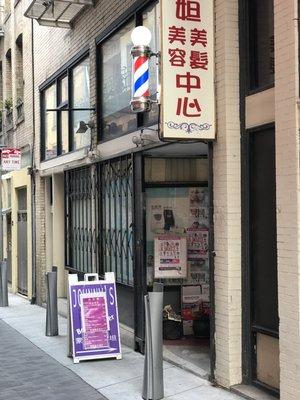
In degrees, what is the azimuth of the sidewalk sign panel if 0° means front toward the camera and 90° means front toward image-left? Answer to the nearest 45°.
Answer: approximately 0°

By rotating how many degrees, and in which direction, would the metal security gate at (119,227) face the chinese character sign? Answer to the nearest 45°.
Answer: approximately 45° to its left

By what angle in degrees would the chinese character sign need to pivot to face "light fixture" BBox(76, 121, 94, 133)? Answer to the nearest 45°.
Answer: approximately 135° to its right

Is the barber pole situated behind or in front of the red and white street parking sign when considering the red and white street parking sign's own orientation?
in front

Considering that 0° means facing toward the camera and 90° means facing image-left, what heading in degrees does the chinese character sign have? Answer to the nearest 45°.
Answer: approximately 0°

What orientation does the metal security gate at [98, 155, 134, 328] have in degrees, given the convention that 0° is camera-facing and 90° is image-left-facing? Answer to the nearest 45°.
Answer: approximately 45°
